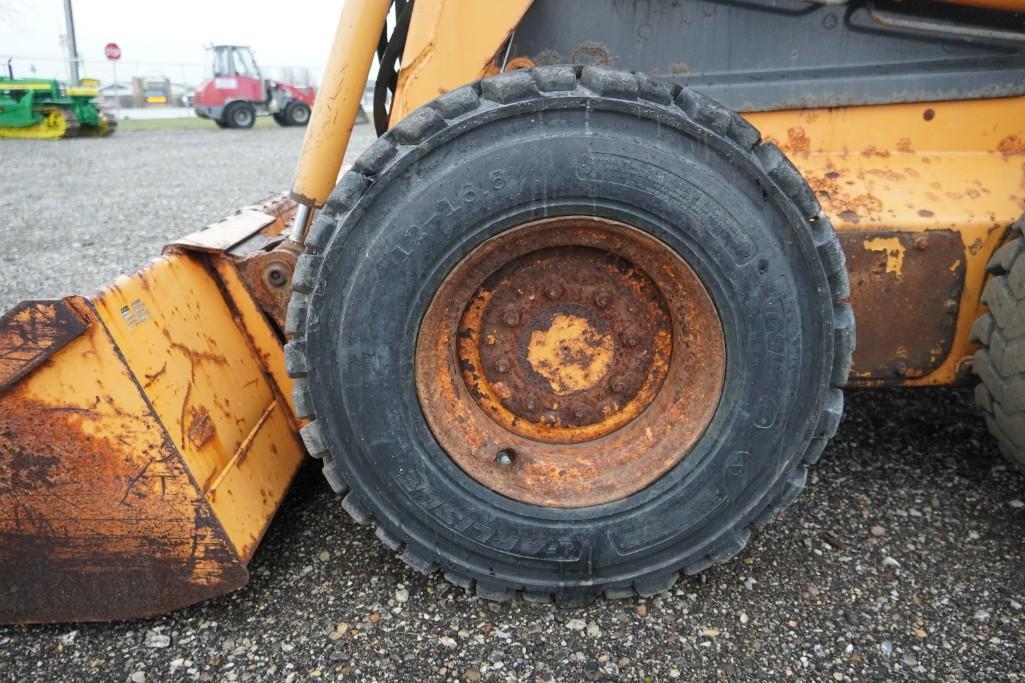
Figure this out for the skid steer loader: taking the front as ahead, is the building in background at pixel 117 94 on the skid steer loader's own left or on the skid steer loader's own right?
on the skid steer loader's own right

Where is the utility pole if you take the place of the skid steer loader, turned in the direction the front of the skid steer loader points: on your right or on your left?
on your right

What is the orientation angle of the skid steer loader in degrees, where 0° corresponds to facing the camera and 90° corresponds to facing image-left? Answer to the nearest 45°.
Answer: approximately 90°

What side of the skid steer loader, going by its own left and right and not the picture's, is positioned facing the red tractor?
right

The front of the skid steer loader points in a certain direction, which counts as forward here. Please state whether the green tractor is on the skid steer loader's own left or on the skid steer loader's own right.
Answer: on the skid steer loader's own right

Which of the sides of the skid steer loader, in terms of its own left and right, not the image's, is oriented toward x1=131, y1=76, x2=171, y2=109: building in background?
right
